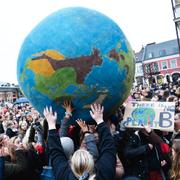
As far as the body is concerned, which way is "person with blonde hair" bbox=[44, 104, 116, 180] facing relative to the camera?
away from the camera

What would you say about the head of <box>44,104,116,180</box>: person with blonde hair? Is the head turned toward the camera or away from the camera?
away from the camera
